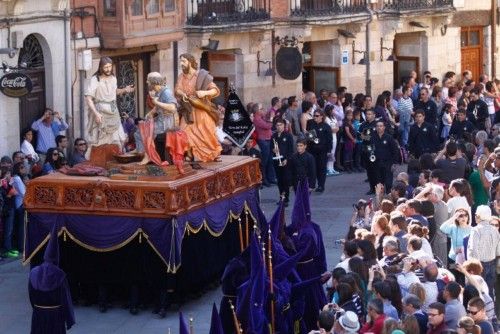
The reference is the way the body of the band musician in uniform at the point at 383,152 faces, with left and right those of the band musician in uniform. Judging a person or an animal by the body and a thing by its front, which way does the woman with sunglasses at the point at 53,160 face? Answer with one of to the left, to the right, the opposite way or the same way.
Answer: to the left

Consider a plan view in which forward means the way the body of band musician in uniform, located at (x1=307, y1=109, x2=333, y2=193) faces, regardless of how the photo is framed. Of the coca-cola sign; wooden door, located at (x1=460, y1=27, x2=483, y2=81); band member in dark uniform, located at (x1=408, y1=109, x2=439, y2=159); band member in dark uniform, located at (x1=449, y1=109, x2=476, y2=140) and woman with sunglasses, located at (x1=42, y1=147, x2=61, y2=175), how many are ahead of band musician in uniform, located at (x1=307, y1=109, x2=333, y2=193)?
2

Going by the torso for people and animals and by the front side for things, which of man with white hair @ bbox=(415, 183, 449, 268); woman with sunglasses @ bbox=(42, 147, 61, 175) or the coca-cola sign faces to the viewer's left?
the man with white hair

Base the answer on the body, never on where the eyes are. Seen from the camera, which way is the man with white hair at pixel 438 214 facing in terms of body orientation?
to the viewer's left

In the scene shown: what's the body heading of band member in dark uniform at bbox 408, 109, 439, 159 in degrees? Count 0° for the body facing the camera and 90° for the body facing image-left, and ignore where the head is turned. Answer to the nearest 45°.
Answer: approximately 45°

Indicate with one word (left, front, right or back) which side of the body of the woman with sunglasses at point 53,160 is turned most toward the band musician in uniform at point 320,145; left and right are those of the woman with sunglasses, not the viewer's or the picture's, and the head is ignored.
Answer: left

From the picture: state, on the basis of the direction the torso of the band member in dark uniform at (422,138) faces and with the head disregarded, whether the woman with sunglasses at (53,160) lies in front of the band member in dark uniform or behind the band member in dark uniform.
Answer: in front

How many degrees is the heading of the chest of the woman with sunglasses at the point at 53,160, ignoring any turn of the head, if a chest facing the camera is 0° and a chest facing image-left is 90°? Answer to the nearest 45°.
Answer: approximately 315°
